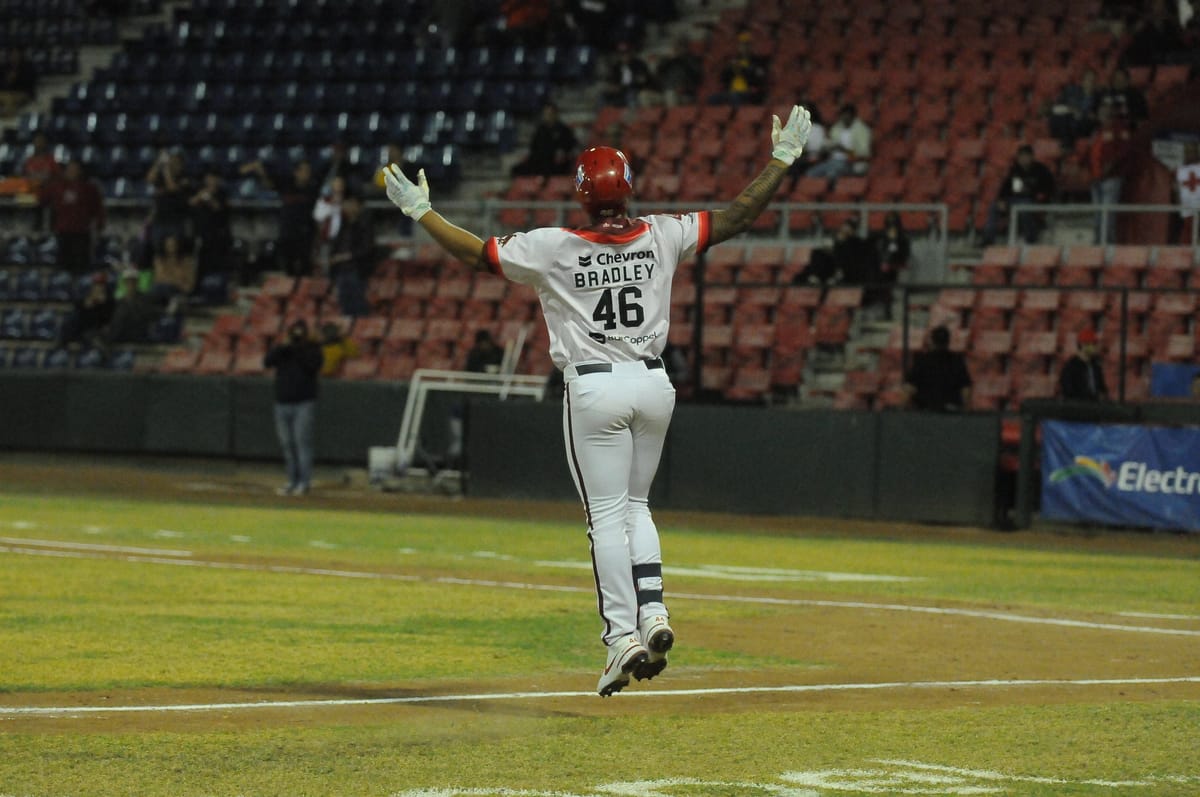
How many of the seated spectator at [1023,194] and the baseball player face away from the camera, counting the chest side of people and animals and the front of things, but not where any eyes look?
1

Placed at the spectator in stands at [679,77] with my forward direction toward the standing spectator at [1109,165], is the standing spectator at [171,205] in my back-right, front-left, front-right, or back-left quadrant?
back-right

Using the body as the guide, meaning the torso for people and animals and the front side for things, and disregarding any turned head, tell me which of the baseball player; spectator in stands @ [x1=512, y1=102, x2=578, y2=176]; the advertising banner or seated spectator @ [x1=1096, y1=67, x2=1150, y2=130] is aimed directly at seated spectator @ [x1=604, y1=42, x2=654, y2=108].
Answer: the baseball player

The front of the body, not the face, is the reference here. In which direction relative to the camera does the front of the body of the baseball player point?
away from the camera

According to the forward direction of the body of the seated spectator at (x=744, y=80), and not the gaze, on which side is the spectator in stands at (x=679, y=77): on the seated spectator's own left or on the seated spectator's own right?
on the seated spectator's own right

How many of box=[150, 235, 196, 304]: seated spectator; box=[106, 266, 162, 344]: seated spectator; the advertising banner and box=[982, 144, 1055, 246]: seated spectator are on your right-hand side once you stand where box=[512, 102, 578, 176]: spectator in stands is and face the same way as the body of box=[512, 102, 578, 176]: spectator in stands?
2

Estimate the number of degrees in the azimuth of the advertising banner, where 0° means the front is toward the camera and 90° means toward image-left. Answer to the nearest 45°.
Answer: approximately 0°
